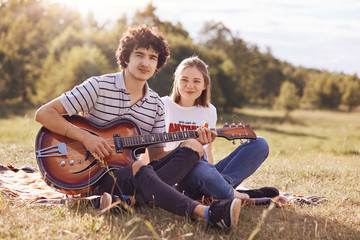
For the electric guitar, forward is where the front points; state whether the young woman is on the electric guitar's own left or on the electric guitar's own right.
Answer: on the electric guitar's own left

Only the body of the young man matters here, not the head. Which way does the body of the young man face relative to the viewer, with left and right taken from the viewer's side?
facing the viewer and to the right of the viewer

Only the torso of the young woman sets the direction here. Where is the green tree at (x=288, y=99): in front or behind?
behind

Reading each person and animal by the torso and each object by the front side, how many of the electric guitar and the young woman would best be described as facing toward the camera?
2

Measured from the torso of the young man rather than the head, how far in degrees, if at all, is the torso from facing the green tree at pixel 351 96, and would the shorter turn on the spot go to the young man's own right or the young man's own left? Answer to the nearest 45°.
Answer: approximately 90° to the young man's own left

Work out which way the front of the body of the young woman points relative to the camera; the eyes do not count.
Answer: toward the camera

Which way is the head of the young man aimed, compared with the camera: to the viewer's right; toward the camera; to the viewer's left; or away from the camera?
toward the camera

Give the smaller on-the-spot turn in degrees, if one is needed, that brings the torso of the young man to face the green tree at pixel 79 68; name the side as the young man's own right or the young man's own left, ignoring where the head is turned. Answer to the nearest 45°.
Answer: approximately 135° to the young man's own left

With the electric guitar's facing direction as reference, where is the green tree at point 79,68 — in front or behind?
behind

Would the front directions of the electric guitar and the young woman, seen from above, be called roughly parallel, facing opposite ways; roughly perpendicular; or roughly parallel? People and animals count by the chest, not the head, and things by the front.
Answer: roughly parallel

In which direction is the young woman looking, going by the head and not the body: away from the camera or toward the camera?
toward the camera
